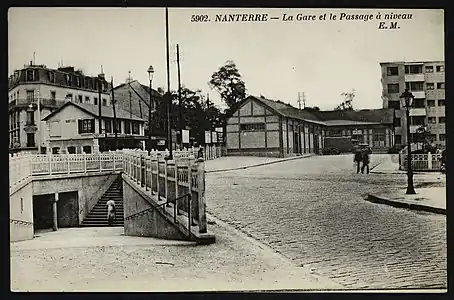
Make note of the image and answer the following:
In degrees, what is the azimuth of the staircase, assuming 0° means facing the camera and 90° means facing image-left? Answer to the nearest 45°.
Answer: approximately 0°

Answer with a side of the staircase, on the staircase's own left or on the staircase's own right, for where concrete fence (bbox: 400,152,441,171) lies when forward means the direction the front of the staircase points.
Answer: on the staircase's own left
